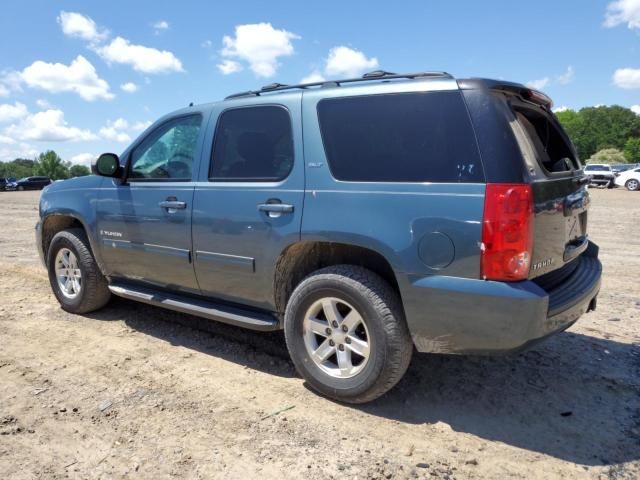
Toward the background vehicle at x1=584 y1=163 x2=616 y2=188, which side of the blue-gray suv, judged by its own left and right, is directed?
right

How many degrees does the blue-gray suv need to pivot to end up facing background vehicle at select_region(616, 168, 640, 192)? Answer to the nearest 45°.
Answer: approximately 90° to its right

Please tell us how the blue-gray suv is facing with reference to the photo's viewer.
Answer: facing away from the viewer and to the left of the viewer
